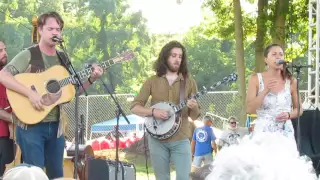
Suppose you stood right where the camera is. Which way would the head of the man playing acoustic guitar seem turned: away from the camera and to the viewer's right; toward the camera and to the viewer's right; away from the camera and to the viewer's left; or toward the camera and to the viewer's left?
toward the camera and to the viewer's right

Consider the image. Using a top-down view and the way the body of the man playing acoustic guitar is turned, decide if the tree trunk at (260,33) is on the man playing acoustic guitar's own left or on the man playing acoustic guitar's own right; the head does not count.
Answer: on the man playing acoustic guitar's own left

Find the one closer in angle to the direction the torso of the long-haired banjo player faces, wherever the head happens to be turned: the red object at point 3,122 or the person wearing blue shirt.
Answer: the red object

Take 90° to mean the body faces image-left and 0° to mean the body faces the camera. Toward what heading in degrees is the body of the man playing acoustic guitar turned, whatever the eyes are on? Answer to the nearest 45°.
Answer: approximately 315°

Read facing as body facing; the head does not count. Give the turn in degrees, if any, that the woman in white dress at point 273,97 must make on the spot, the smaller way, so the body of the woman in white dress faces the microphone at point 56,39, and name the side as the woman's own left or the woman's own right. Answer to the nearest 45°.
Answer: approximately 45° to the woman's own right

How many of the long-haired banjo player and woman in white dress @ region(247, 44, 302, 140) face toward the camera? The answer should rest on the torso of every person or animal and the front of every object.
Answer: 2
